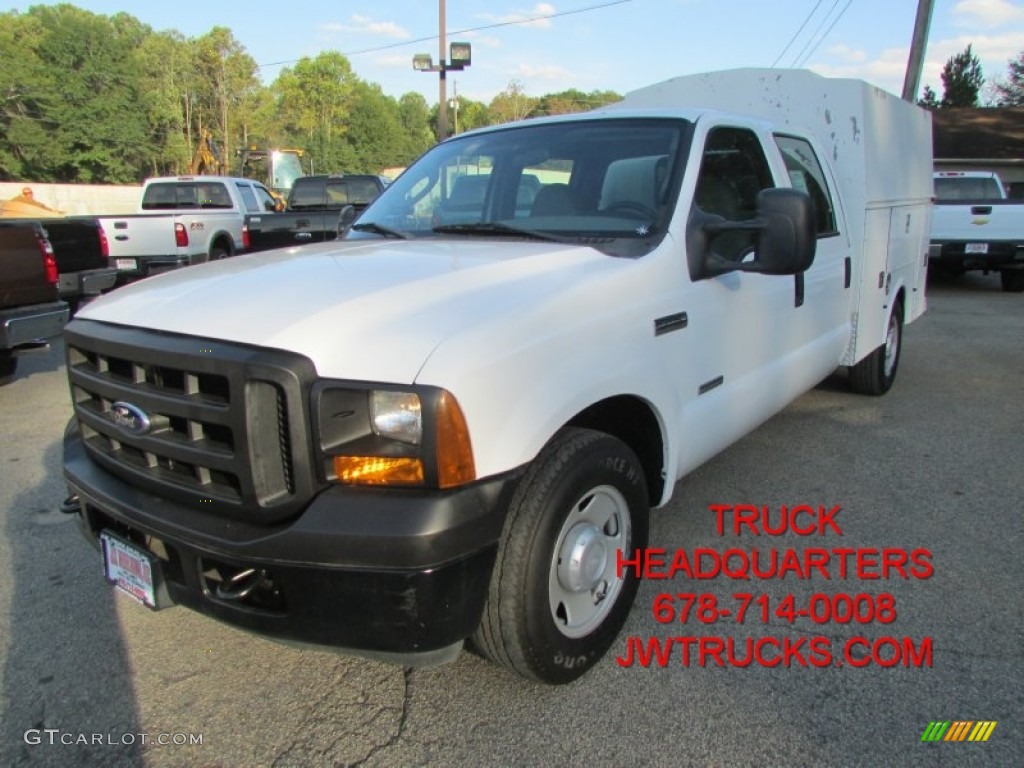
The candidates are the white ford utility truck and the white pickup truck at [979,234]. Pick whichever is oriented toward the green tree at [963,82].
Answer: the white pickup truck

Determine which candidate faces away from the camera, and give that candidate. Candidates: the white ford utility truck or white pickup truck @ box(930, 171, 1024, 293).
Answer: the white pickup truck

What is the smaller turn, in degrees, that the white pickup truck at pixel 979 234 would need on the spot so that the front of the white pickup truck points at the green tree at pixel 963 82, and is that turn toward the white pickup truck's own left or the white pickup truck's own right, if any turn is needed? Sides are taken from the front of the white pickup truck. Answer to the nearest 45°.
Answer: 0° — it already faces it

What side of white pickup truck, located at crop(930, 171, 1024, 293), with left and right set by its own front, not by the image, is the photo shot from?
back

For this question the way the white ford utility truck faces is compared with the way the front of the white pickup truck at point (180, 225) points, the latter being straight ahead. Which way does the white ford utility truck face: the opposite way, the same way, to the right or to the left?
the opposite way

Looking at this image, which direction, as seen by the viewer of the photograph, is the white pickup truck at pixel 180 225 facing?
facing away from the viewer and to the right of the viewer

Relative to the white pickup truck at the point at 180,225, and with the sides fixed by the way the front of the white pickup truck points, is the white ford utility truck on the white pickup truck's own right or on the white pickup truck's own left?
on the white pickup truck's own right

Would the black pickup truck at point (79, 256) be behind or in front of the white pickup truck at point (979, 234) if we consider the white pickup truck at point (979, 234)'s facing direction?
behind

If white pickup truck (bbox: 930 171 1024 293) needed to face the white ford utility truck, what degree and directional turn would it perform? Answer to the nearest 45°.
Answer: approximately 180°

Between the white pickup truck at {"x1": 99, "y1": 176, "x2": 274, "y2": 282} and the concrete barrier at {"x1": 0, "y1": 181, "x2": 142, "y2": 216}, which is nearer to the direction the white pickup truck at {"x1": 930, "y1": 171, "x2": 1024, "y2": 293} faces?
the concrete barrier

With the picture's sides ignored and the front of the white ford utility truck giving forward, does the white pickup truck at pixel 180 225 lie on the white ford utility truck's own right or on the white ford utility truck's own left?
on the white ford utility truck's own right

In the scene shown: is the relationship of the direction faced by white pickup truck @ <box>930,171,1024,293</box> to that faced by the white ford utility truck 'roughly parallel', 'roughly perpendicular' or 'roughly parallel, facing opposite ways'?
roughly parallel, facing opposite ways

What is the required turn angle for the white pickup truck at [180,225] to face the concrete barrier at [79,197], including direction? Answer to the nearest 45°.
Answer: approximately 45° to its left

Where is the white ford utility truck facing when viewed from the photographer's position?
facing the viewer and to the left of the viewer

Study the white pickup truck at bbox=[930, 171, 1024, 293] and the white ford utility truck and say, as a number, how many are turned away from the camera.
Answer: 1

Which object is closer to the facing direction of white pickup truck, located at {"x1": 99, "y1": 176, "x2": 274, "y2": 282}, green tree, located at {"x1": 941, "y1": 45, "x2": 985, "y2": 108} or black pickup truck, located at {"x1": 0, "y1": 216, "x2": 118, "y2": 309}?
the green tree
